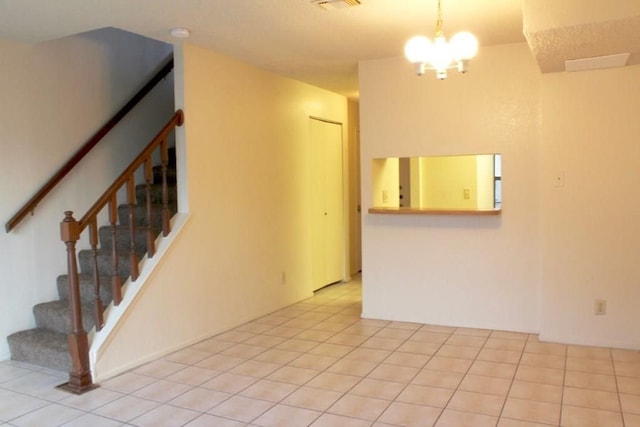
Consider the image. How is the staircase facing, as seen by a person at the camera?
facing the viewer and to the left of the viewer

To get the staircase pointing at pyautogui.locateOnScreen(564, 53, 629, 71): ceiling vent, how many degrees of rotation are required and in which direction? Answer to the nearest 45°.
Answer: approximately 90° to its left

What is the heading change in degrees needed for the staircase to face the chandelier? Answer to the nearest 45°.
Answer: approximately 90° to its left

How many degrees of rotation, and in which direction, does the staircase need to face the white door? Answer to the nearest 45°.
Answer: approximately 180°

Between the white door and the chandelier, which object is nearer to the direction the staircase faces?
the chandelier
